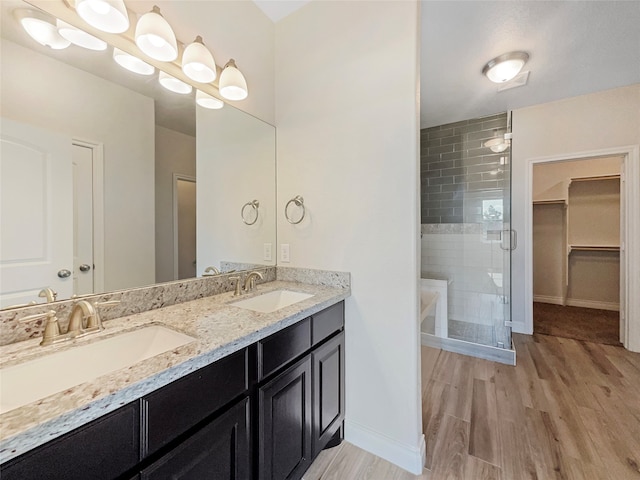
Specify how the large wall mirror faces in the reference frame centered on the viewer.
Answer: facing the viewer and to the right of the viewer

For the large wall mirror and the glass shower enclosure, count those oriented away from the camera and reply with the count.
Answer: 0

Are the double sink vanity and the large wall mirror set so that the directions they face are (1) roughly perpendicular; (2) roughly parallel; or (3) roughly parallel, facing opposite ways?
roughly parallel

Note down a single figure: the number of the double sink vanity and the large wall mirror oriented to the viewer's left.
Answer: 0

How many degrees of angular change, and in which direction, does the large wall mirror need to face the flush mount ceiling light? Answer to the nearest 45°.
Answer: approximately 45° to its left

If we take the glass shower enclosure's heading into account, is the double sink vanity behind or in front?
in front

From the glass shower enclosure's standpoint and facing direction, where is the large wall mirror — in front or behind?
in front

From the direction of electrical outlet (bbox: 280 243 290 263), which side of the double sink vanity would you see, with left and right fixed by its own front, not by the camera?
left

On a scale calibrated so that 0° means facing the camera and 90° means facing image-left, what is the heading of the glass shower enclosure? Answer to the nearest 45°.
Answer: approximately 45°

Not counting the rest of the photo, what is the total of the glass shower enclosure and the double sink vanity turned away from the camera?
0

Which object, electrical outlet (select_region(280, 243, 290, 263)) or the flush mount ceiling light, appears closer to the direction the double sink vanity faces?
the flush mount ceiling light
